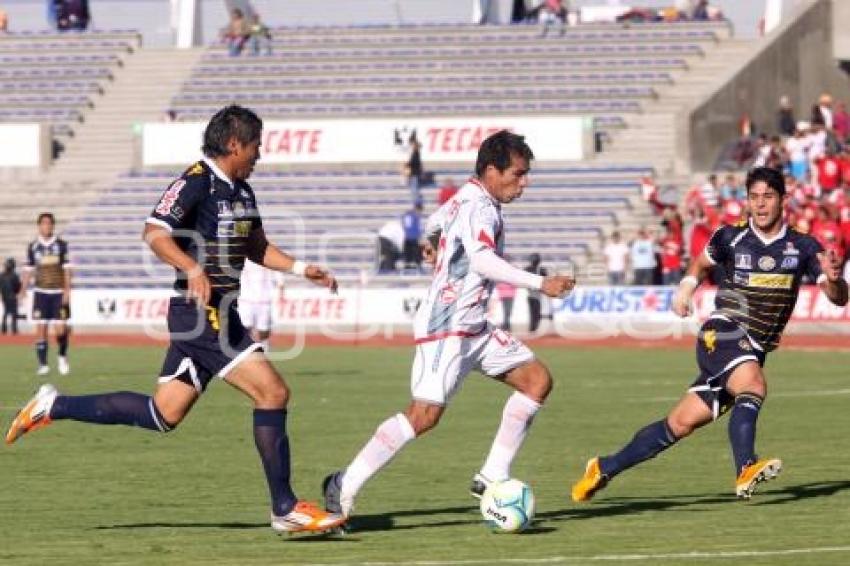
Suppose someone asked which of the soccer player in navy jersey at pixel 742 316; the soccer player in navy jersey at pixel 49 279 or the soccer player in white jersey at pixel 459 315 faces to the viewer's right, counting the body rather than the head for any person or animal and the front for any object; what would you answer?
the soccer player in white jersey

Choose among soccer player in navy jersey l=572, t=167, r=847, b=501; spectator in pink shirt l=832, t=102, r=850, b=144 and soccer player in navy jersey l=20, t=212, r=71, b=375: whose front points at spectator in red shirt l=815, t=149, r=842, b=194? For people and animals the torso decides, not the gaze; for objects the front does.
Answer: spectator in pink shirt l=832, t=102, r=850, b=144

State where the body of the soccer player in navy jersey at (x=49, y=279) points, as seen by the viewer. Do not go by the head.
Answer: toward the camera

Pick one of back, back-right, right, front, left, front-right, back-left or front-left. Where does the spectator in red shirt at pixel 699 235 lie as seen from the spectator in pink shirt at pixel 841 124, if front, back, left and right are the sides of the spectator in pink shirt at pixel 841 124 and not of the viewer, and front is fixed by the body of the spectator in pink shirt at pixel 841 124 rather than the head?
front-right

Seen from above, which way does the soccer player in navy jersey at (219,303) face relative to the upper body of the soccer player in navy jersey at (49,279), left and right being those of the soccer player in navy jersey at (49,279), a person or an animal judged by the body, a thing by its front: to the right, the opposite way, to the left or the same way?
to the left

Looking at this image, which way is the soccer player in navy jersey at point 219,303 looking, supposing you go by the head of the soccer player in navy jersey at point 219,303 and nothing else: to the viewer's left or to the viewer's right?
to the viewer's right

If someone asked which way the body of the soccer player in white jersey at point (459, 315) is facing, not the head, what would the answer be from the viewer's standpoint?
to the viewer's right

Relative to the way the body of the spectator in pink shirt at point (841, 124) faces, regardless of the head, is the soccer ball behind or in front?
in front

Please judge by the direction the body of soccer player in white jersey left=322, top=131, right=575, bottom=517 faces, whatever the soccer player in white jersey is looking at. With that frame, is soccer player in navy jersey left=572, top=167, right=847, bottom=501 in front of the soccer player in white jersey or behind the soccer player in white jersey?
in front

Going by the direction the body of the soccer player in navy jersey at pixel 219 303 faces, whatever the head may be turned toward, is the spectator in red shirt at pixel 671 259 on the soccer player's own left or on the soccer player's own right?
on the soccer player's own left

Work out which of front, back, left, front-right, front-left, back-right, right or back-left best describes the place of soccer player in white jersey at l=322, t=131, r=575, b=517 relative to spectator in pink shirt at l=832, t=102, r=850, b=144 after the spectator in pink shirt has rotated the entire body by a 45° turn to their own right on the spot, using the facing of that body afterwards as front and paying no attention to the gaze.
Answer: front-left

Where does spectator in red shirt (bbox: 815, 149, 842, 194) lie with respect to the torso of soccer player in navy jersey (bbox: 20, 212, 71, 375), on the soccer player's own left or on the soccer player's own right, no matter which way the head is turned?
on the soccer player's own left

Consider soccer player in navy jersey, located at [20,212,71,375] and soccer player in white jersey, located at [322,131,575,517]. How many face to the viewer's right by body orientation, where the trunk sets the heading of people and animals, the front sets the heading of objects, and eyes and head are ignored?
1
